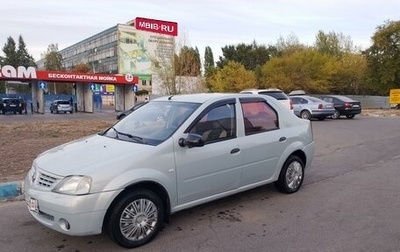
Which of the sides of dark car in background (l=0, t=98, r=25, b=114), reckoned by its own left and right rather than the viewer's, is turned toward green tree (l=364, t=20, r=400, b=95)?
left

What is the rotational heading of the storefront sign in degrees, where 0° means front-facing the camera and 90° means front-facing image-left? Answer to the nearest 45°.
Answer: approximately 315°

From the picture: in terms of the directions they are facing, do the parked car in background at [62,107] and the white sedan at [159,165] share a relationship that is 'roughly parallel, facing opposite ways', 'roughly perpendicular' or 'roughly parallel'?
roughly perpendicular

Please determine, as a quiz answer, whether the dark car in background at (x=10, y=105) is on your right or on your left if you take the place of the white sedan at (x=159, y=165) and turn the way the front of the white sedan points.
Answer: on your right

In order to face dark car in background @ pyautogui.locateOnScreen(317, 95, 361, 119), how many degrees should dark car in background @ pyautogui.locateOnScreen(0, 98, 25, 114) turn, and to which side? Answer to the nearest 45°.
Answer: approximately 45° to its left
